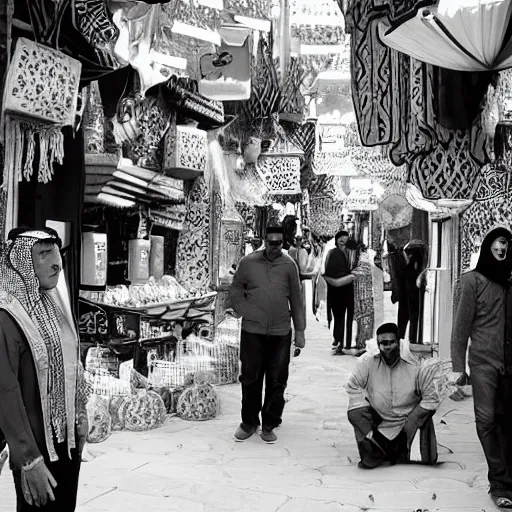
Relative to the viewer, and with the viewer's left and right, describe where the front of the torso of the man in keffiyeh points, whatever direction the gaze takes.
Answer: facing the viewer and to the right of the viewer

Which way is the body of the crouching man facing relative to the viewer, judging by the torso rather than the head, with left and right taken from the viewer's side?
facing the viewer

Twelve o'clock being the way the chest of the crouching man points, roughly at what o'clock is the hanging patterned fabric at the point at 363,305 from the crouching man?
The hanging patterned fabric is roughly at 6 o'clock from the crouching man.

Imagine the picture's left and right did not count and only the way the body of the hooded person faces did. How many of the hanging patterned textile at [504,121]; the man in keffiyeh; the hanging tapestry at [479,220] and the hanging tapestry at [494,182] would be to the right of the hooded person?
1

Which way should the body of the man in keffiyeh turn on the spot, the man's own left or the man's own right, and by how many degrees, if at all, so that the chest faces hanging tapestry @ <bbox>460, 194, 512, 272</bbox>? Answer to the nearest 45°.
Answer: approximately 90° to the man's own left

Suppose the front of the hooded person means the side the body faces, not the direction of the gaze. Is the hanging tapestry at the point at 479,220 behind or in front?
behind

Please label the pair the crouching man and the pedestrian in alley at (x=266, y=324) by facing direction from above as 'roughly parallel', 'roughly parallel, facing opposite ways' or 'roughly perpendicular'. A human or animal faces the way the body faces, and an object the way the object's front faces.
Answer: roughly parallel

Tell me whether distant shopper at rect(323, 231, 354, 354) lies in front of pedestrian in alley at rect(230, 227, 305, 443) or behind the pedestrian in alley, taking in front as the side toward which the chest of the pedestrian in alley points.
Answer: behind

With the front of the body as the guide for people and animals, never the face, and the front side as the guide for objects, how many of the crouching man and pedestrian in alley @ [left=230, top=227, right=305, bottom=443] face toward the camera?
2

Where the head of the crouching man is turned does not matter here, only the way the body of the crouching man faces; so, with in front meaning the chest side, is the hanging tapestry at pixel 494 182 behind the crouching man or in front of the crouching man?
behind

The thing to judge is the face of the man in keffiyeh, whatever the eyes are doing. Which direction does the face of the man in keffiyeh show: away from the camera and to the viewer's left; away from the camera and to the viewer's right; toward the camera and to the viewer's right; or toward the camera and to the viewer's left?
toward the camera and to the viewer's right
